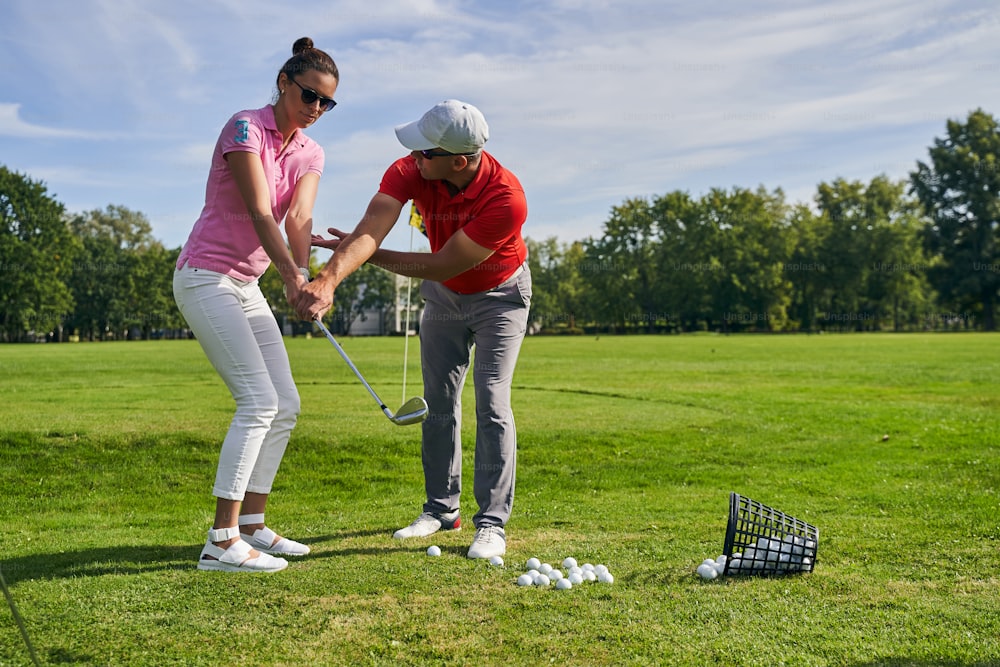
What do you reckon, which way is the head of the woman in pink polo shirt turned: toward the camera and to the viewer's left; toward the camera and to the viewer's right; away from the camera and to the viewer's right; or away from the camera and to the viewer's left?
toward the camera and to the viewer's right

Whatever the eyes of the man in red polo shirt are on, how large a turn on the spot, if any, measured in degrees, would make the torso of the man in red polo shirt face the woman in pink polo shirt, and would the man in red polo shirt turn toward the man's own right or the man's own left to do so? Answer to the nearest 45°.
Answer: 0° — they already face them

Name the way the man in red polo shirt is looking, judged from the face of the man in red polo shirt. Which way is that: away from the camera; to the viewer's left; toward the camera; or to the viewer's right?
to the viewer's left

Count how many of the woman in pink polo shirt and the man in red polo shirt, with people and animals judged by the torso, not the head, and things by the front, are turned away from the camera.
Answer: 0

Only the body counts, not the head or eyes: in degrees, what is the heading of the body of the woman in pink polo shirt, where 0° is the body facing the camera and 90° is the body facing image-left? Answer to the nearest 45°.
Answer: approximately 315°

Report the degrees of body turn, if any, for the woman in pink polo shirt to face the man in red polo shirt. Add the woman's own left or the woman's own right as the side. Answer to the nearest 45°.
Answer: approximately 45° to the woman's own left

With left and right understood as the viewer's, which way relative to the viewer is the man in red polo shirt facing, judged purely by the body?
facing the viewer and to the left of the viewer
